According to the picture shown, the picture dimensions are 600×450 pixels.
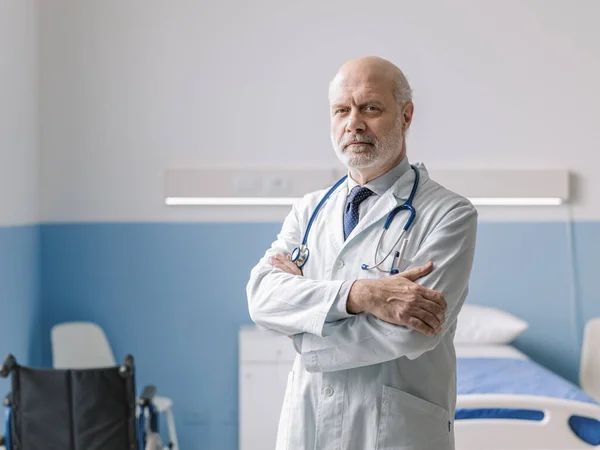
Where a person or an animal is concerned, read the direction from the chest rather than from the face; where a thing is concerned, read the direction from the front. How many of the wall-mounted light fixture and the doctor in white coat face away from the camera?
0

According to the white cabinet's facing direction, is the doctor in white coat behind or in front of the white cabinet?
in front

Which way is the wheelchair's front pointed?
away from the camera

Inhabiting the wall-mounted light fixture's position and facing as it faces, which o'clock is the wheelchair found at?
The wheelchair is roughly at 1 o'clock from the wall-mounted light fixture.

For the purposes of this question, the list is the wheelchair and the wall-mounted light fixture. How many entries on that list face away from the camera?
1

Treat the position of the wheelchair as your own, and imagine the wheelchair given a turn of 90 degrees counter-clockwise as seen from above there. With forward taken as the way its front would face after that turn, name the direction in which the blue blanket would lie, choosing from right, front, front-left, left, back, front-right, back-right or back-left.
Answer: back

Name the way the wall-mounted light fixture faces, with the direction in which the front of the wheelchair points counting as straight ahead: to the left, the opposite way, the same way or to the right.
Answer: the opposite way

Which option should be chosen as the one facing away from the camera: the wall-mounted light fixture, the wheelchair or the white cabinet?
the wheelchair

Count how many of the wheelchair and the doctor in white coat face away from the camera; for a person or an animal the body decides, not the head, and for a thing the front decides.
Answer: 1

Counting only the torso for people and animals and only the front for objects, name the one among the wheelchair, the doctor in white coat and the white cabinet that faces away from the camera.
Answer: the wheelchair

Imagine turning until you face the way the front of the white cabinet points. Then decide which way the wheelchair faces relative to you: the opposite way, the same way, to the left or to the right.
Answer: the opposite way

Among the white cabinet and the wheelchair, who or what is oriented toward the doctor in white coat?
the white cabinet

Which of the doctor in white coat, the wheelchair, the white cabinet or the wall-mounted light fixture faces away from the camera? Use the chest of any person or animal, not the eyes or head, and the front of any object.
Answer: the wheelchair

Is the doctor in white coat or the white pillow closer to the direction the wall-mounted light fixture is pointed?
the doctor in white coat

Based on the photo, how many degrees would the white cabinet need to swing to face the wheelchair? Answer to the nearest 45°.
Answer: approximately 45° to its right
